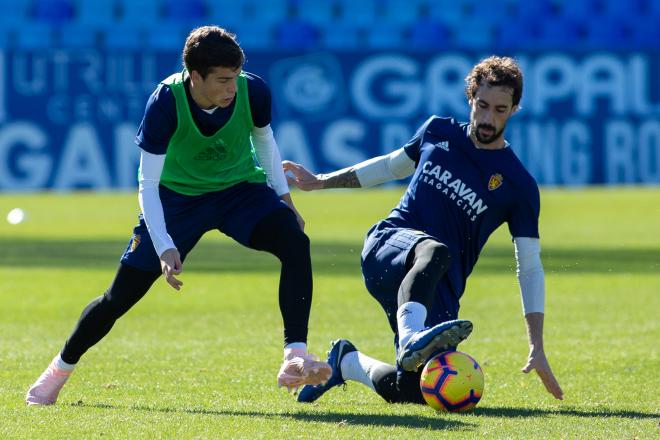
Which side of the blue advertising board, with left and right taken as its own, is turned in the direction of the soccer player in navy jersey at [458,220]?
front

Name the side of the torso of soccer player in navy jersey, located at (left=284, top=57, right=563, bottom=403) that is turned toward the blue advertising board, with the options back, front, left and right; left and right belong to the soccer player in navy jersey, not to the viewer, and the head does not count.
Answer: back

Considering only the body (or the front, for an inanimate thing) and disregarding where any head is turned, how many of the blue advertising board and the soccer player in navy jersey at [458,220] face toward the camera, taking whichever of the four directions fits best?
2

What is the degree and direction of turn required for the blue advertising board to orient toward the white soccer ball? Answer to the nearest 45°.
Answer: approximately 45° to its right

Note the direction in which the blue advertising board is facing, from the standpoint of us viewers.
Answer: facing the viewer
